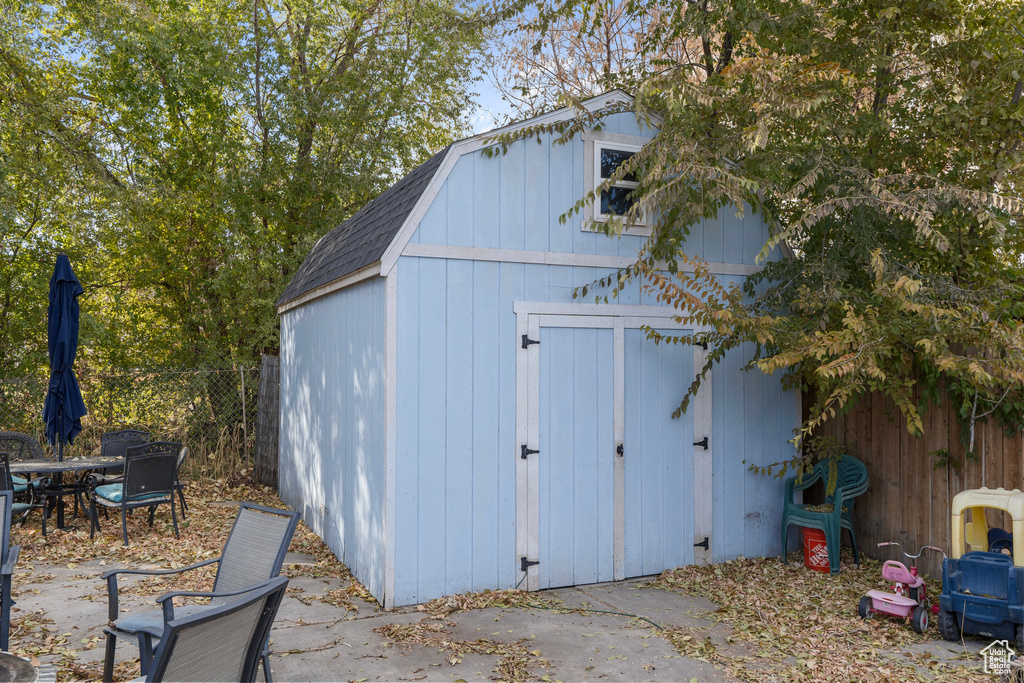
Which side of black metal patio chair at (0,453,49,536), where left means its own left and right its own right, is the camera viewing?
right

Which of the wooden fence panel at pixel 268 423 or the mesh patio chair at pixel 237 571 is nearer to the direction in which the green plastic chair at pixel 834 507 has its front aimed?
the mesh patio chair

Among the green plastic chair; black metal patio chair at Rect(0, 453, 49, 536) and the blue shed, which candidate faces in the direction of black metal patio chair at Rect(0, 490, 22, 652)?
the green plastic chair

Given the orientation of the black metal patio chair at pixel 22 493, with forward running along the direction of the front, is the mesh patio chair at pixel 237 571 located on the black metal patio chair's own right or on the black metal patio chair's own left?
on the black metal patio chair's own right

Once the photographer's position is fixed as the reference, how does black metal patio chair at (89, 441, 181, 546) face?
facing away from the viewer and to the left of the viewer

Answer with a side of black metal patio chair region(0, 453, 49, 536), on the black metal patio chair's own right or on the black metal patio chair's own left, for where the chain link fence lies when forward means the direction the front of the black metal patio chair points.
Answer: on the black metal patio chair's own left

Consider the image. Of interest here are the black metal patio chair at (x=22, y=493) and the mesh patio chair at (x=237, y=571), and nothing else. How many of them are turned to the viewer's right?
1

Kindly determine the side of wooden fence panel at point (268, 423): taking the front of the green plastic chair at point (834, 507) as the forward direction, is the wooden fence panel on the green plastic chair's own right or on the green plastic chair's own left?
on the green plastic chair's own right
